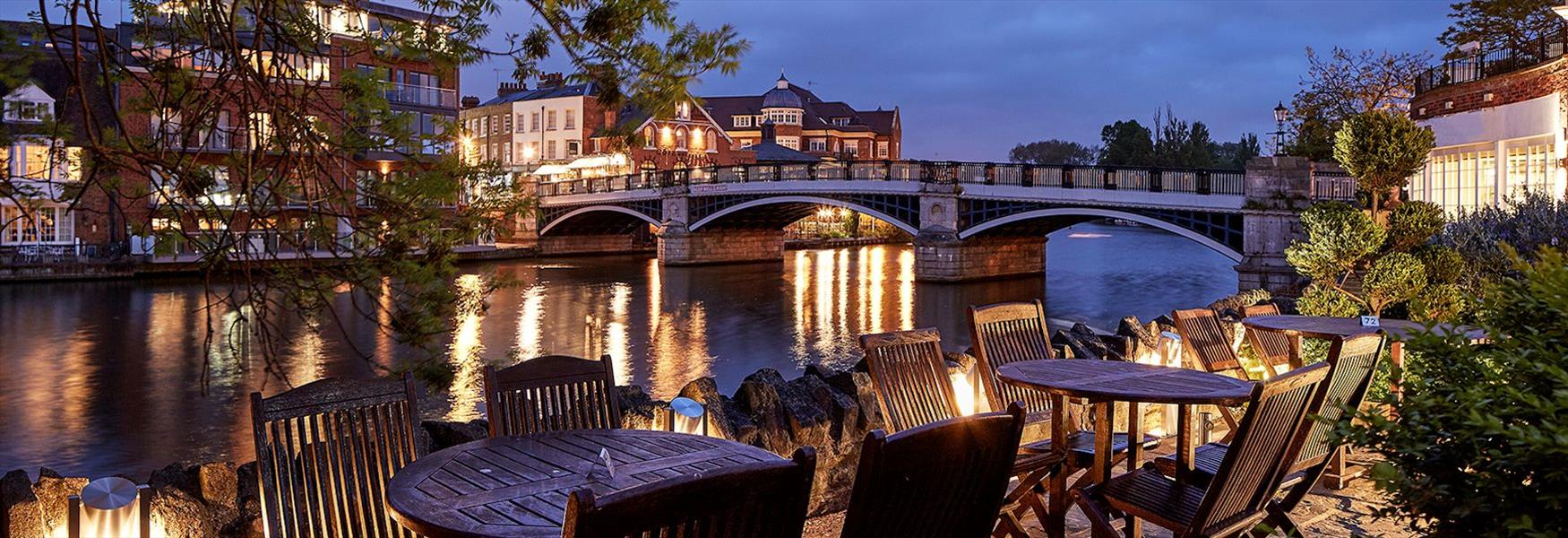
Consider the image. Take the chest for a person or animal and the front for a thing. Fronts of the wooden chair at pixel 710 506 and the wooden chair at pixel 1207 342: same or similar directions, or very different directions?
very different directions

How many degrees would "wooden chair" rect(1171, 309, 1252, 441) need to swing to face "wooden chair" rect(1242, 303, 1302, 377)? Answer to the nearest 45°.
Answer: approximately 90° to its left

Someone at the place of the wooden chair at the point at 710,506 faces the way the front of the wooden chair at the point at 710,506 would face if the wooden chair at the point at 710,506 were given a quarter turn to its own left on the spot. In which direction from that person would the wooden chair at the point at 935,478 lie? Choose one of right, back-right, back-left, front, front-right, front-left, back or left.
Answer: back

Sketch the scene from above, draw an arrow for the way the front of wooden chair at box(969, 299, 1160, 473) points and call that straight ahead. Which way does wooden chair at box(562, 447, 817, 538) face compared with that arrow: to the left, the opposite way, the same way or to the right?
the opposite way

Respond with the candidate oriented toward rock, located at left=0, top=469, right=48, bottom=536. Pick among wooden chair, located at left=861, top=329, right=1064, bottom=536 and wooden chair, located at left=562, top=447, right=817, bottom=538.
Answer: wooden chair, located at left=562, top=447, right=817, bottom=538

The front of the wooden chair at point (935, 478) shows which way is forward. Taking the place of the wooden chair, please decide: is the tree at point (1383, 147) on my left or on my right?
on my right

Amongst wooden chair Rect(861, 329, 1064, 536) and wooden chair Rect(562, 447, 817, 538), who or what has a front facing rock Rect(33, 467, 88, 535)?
wooden chair Rect(562, 447, 817, 538)

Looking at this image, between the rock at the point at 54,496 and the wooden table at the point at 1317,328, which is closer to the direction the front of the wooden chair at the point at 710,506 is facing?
the rock

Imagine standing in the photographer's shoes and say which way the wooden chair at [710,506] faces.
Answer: facing away from the viewer and to the left of the viewer

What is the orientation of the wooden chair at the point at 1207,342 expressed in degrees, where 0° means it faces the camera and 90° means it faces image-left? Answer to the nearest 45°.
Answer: approximately 315°
